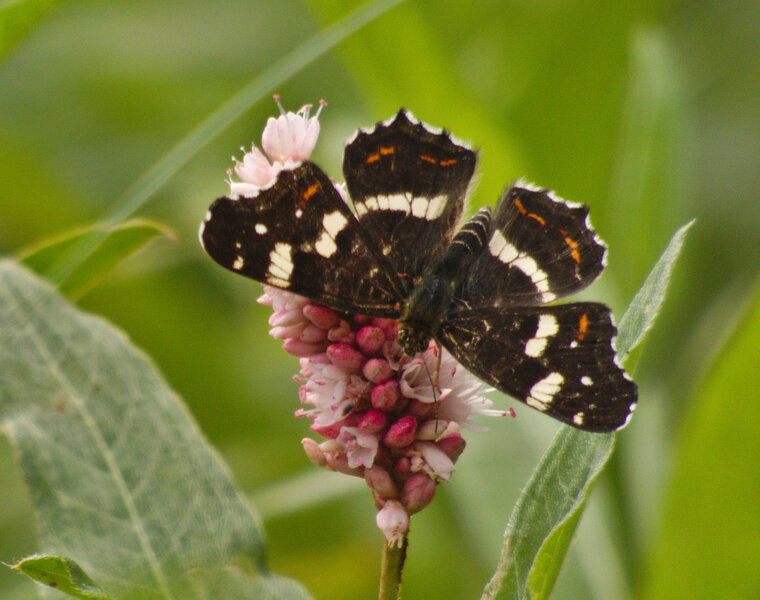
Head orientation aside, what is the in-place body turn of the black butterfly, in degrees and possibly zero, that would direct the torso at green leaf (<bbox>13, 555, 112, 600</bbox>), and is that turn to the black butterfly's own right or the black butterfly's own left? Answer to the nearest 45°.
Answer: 0° — it already faces it

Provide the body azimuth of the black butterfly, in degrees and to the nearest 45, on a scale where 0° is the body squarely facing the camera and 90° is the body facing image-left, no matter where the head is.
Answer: approximately 45°

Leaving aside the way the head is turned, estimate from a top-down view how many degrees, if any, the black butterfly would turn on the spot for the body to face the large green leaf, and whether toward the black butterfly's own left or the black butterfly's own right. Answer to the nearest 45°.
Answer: approximately 45° to the black butterfly's own right

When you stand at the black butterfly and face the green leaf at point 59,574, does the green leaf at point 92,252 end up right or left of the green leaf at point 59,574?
right
